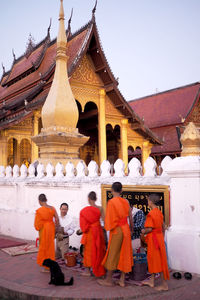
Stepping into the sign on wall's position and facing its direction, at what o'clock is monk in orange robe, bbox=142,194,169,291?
The monk in orange robe is roughly at 12 o'clock from the sign on wall.

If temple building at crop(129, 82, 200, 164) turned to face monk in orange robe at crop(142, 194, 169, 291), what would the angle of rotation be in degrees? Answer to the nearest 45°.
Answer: approximately 45° to its right

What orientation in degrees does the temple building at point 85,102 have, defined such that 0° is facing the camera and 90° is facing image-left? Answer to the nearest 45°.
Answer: approximately 315°

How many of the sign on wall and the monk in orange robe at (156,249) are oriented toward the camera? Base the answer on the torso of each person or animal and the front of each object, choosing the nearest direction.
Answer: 1

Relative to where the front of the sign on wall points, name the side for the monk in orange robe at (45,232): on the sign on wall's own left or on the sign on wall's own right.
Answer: on the sign on wall's own right

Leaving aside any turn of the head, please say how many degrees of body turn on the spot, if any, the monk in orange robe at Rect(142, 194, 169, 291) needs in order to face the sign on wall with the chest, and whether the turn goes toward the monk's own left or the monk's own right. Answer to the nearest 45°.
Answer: approximately 45° to the monk's own right

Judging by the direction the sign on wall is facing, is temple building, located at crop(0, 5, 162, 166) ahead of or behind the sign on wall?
behind

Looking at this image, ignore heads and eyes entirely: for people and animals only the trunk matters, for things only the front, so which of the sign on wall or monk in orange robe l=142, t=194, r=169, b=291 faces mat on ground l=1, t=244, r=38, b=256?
the monk in orange robe

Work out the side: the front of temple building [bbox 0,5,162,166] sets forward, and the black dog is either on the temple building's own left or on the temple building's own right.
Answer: on the temple building's own right
